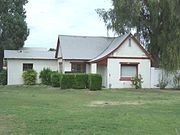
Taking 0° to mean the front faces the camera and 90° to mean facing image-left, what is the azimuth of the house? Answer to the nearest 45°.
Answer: approximately 0°

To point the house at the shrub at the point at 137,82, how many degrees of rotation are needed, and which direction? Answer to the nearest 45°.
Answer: approximately 45° to its left

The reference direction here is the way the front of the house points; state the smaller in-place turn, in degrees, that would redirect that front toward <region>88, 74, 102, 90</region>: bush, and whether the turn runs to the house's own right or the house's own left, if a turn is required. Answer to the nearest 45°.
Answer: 0° — it already faces it

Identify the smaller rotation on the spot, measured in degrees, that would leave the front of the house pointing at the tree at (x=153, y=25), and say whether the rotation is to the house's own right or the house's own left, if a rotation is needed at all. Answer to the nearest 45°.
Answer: approximately 90° to the house's own left

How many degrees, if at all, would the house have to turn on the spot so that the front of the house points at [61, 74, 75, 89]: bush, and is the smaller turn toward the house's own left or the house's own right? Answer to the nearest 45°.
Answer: approximately 45° to the house's own right

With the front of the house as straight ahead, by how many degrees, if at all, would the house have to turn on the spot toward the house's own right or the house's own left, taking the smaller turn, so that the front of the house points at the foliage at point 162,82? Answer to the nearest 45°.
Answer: approximately 90° to the house's own left

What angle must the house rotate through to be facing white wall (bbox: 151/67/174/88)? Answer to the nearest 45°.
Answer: approximately 90° to its left
